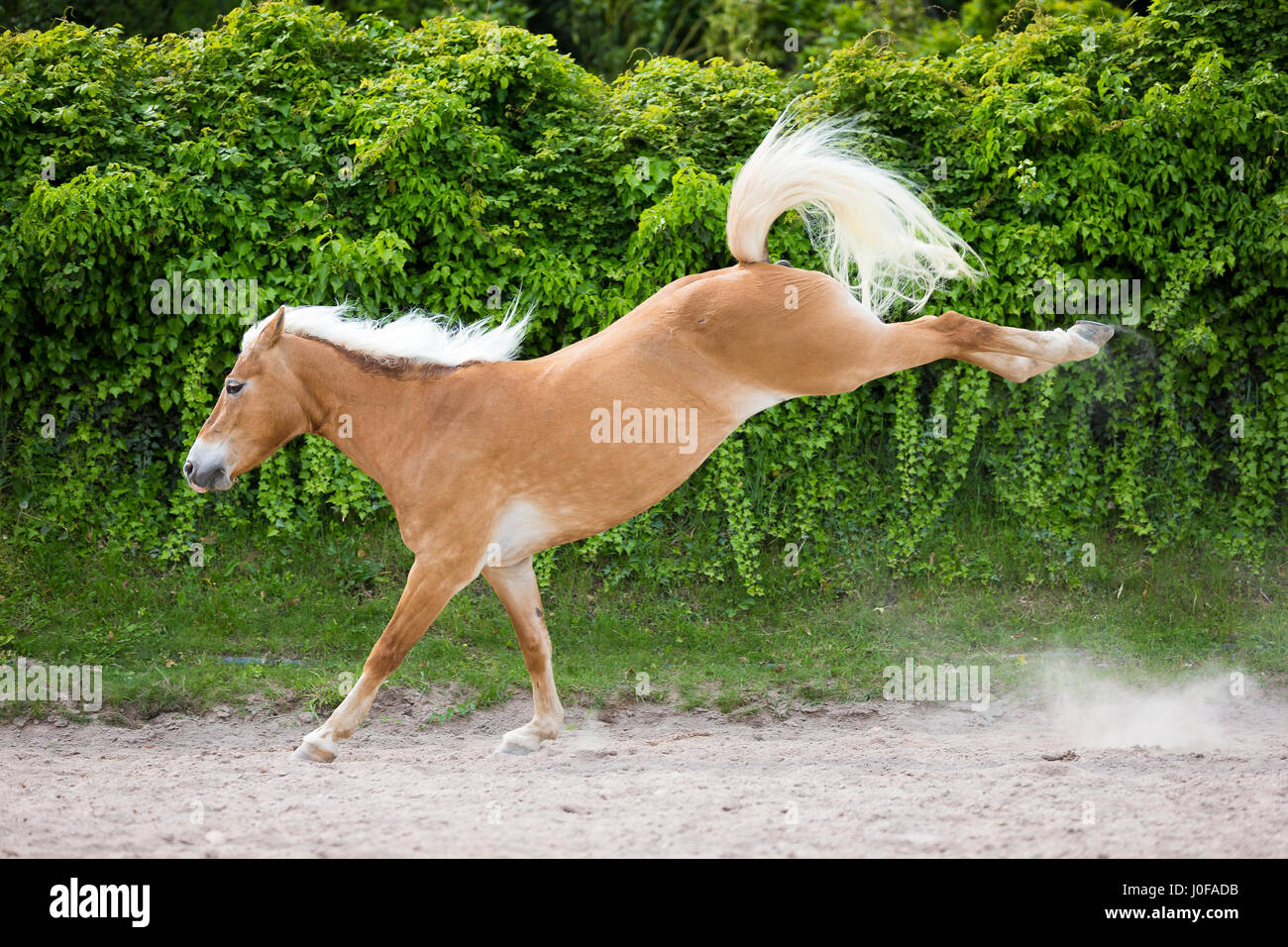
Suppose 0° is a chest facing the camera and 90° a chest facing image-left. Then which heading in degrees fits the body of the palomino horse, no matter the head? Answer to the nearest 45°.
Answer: approximately 90°
